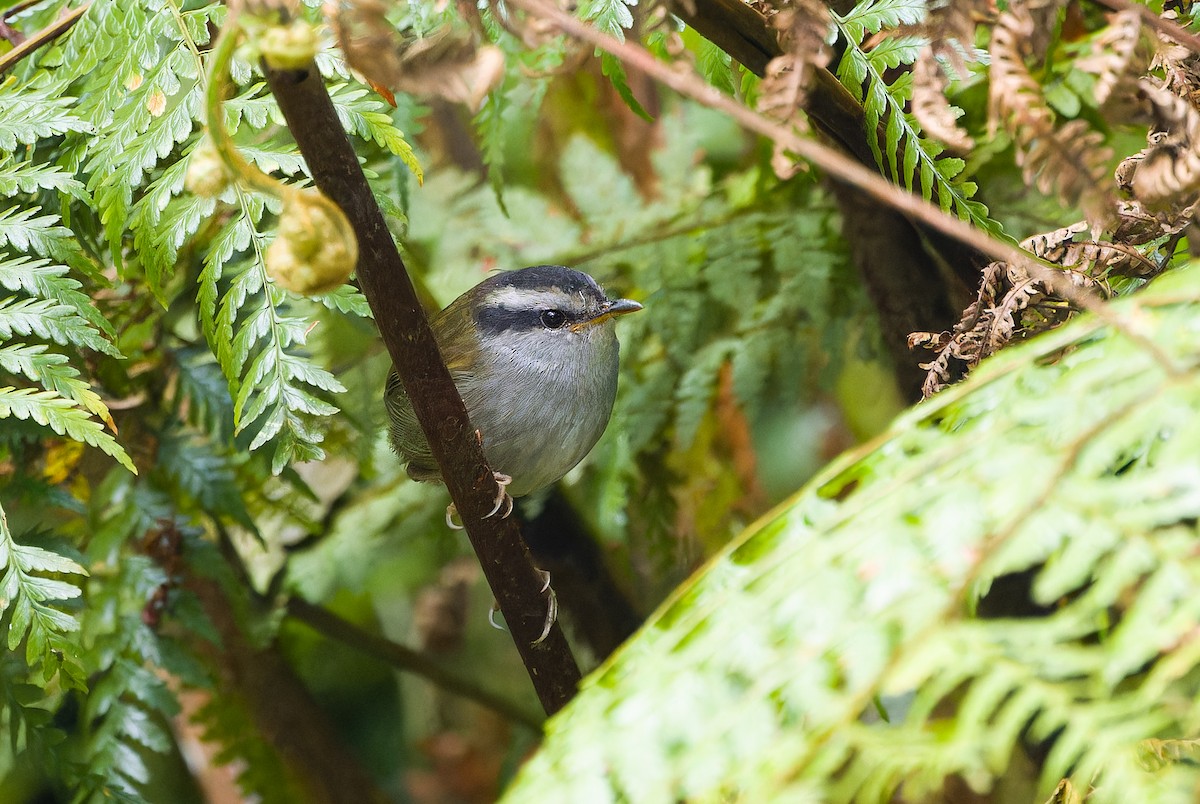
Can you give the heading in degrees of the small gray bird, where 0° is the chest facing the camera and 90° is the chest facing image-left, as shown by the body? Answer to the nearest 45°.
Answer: approximately 270°

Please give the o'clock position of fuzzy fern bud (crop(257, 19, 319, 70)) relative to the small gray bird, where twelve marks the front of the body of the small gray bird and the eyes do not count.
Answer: The fuzzy fern bud is roughly at 3 o'clock from the small gray bird.

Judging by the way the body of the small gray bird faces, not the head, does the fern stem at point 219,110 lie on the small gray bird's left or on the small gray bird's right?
on the small gray bird's right

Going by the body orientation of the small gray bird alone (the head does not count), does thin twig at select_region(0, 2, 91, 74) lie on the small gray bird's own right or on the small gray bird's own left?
on the small gray bird's own right

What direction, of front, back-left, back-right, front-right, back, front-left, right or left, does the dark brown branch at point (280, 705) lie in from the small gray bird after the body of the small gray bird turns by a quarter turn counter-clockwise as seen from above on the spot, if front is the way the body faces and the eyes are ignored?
left
